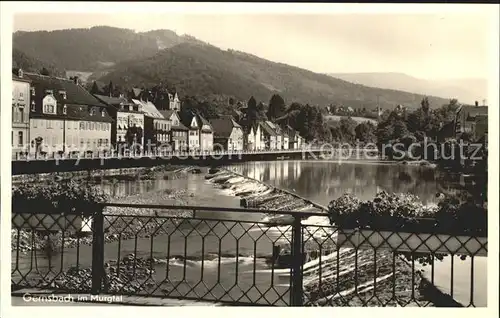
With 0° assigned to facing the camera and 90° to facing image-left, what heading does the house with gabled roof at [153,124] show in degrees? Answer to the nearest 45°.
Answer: approximately 315°

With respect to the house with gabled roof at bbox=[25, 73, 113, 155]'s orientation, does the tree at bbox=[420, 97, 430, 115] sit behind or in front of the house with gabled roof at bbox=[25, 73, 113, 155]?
in front

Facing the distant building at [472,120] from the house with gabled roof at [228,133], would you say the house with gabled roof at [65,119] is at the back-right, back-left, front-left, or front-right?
back-right

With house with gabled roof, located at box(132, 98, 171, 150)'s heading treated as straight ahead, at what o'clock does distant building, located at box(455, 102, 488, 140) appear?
The distant building is roughly at 11 o'clock from the house with gabled roof.

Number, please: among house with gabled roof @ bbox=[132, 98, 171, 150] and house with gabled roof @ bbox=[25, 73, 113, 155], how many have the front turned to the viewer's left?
0

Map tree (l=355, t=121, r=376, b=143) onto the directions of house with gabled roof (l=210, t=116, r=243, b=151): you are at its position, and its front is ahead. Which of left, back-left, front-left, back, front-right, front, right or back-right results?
front-left

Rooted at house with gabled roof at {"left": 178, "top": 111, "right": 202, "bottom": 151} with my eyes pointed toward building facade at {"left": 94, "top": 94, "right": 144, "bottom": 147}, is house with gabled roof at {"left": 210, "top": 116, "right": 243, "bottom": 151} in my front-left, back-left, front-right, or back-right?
back-right

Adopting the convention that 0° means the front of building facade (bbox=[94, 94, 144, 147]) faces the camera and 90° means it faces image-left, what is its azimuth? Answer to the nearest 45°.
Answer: approximately 315°
